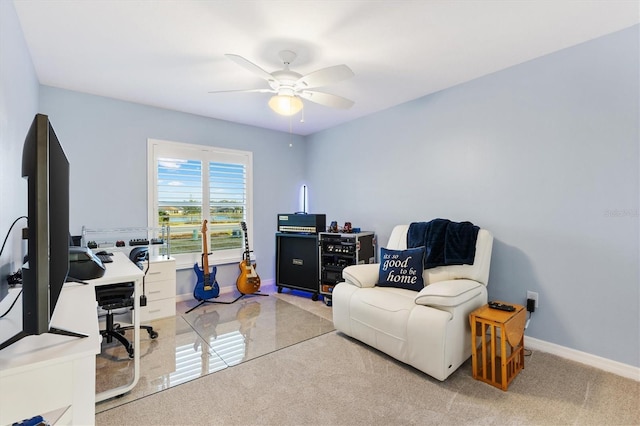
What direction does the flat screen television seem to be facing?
to the viewer's right

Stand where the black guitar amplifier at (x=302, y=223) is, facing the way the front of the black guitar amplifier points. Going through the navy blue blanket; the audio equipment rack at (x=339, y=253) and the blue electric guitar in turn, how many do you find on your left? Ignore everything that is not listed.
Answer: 2

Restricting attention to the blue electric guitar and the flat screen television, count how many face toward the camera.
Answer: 1

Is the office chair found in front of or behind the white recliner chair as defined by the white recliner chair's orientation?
in front

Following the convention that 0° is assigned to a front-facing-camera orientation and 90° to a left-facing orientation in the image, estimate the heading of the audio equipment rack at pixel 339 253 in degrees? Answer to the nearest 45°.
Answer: approximately 45°

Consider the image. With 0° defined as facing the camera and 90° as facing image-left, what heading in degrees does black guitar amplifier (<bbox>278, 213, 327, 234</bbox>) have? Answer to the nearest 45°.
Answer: approximately 45°

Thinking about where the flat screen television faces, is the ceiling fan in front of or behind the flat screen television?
in front

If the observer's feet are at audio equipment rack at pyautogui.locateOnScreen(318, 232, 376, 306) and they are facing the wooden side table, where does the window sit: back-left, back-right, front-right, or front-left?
back-right

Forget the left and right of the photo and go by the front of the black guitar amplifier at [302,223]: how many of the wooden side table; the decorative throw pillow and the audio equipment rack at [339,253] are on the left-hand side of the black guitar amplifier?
3
